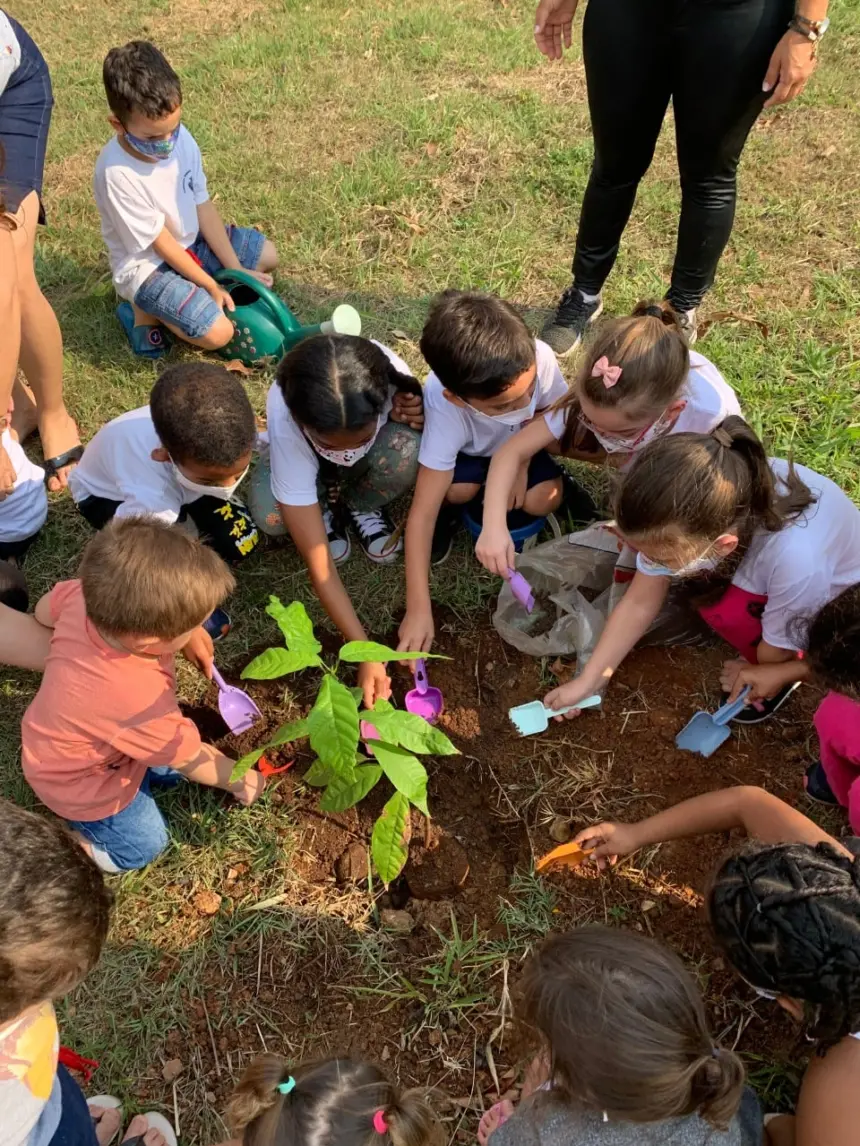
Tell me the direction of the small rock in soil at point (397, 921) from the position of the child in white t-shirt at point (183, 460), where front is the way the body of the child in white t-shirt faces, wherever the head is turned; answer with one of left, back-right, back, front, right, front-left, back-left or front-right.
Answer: front-right

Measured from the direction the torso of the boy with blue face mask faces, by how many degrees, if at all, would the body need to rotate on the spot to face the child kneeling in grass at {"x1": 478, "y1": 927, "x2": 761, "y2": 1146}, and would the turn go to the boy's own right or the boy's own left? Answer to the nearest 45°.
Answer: approximately 45° to the boy's own right

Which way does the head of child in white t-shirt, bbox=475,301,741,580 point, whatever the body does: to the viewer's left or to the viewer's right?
to the viewer's left

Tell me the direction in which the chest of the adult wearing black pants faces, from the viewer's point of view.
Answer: toward the camera

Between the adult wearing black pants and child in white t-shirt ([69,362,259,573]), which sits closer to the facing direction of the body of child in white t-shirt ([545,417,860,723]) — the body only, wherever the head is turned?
the child in white t-shirt

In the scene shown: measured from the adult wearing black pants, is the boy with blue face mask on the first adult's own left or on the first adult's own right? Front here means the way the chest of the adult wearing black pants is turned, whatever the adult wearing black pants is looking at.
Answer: on the first adult's own right

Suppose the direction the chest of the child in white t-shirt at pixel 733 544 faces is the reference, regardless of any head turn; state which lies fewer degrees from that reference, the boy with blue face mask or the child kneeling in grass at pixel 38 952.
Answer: the child kneeling in grass

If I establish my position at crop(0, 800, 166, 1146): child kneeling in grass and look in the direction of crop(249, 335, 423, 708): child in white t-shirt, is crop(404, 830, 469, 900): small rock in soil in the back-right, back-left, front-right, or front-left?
front-right

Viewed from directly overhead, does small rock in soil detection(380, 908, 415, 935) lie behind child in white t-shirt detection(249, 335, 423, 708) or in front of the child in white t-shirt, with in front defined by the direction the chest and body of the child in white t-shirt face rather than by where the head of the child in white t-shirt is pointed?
in front

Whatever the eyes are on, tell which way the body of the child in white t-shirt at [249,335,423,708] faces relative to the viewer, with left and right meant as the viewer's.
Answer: facing the viewer

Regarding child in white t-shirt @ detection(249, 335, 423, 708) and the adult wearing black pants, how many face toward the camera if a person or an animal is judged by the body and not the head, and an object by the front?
2

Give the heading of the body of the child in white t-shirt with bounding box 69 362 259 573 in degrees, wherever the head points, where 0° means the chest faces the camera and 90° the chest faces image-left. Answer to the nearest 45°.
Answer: approximately 315°

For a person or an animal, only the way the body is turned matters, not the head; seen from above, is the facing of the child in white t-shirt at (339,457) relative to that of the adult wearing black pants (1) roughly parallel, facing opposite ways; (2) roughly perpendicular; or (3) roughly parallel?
roughly parallel

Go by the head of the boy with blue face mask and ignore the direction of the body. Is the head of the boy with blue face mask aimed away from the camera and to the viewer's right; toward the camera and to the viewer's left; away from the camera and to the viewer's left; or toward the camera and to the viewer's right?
toward the camera and to the viewer's right

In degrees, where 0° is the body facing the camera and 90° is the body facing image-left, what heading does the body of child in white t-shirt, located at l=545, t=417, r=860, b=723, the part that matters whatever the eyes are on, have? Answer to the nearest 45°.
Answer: approximately 45°

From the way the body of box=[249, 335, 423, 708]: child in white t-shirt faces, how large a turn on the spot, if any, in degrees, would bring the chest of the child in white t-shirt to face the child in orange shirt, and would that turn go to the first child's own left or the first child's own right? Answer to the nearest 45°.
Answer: approximately 45° to the first child's own right

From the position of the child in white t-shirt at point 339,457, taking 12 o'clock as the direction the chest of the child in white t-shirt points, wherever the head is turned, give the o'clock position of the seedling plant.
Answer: The seedling plant is roughly at 12 o'clock from the child in white t-shirt.
